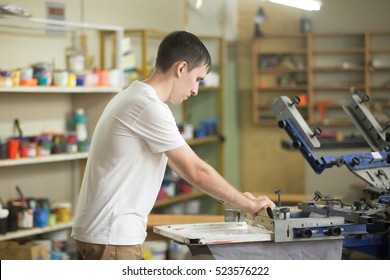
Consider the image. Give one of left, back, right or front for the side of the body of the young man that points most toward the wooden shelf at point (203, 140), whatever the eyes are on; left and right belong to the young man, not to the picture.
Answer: left

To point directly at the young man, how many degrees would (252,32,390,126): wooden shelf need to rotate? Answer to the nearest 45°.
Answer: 0° — it already faces them

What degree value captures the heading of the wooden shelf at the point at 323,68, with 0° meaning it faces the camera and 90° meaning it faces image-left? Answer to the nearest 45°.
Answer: approximately 0°

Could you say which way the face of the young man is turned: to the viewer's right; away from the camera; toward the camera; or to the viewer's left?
to the viewer's right

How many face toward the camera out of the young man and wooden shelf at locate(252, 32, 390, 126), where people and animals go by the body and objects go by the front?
1

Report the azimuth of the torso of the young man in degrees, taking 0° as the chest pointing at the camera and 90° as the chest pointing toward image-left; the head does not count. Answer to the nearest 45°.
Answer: approximately 270°

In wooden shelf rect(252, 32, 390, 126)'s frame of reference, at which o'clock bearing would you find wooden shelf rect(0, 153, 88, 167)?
wooden shelf rect(0, 153, 88, 167) is roughly at 1 o'clock from wooden shelf rect(252, 32, 390, 126).

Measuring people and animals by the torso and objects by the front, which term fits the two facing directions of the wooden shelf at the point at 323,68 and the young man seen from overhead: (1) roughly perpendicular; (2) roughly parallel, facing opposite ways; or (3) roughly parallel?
roughly perpendicular

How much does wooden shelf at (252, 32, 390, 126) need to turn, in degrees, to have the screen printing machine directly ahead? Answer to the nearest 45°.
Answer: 0° — it already faces it

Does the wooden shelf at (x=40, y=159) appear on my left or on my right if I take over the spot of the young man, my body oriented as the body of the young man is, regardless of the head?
on my left
